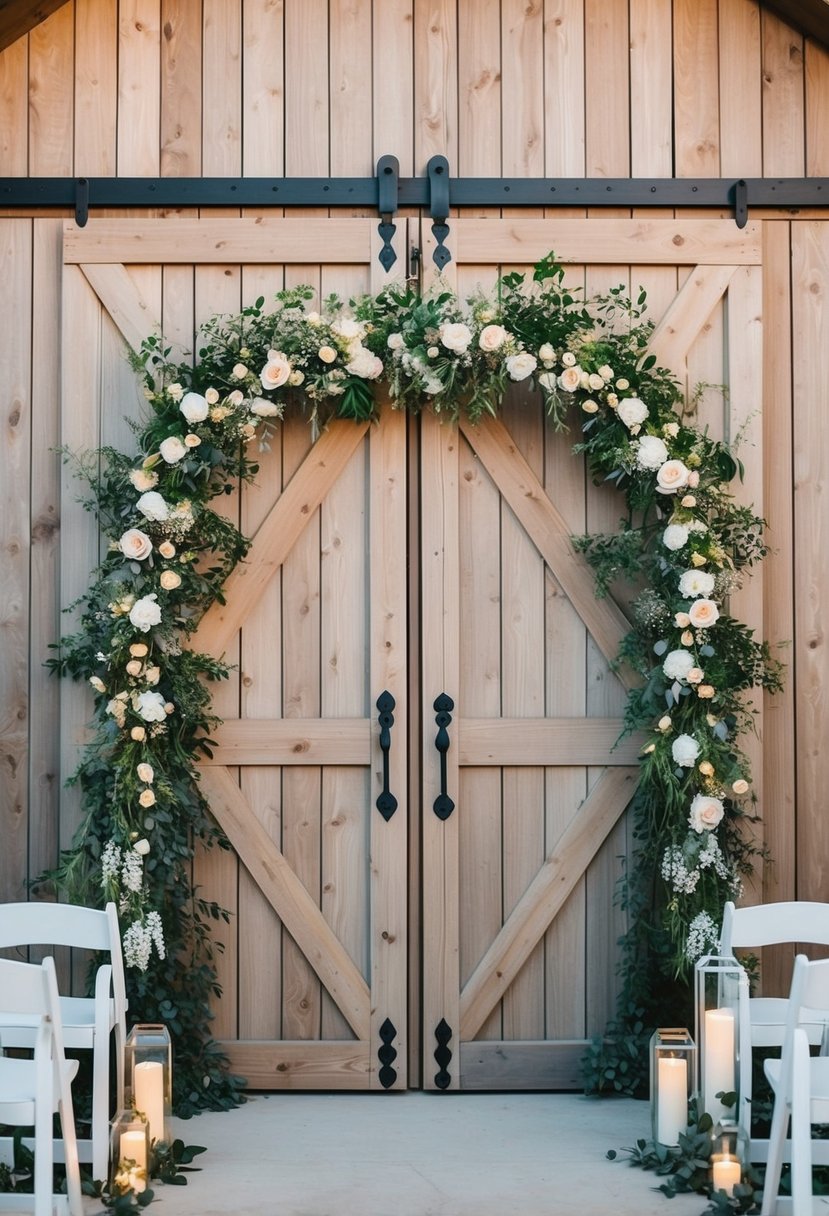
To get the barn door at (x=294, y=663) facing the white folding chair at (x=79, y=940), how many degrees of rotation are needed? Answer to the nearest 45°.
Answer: approximately 45° to its right

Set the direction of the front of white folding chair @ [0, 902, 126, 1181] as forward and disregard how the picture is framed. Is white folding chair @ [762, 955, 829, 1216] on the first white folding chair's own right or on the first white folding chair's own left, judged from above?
on the first white folding chair's own right

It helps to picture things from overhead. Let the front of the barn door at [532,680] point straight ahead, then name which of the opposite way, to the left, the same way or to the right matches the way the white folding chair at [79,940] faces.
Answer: the opposite way

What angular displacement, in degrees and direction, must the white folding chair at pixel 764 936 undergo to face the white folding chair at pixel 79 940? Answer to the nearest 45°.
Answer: approximately 90° to its left

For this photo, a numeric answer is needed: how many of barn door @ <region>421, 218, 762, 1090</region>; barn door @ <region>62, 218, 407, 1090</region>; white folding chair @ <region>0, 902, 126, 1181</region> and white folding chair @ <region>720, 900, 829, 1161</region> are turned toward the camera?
2

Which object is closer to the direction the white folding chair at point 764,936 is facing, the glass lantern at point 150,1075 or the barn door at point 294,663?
the barn door

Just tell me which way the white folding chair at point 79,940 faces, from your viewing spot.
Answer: facing away from the viewer

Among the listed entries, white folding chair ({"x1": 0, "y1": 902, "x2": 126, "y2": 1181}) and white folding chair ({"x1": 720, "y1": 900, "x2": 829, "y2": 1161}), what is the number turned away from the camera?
2

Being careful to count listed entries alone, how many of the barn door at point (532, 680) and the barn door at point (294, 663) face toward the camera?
2

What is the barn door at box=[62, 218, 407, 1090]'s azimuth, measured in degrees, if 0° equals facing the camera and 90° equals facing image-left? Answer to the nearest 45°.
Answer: approximately 0°

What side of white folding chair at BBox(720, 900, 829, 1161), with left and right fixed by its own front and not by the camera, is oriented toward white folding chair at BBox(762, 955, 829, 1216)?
back

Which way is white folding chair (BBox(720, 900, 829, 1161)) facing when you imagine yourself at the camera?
facing away from the viewer
